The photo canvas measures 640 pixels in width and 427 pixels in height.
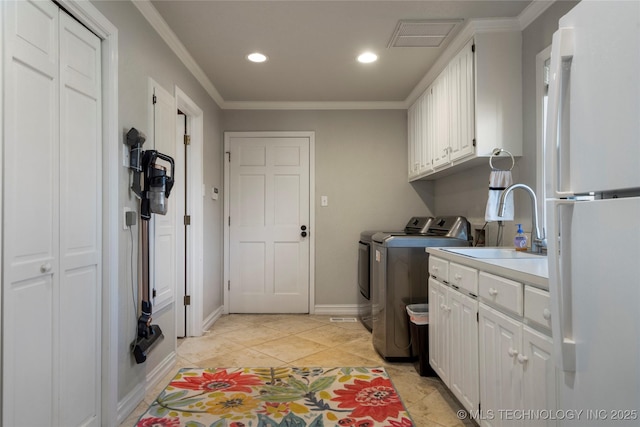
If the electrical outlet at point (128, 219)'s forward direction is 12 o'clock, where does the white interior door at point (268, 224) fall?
The white interior door is roughly at 9 o'clock from the electrical outlet.

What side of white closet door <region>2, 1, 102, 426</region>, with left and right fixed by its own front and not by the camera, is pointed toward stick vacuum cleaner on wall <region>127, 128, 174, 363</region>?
left

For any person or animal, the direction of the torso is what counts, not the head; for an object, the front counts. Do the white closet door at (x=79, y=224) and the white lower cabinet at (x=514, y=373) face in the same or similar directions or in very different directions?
very different directions

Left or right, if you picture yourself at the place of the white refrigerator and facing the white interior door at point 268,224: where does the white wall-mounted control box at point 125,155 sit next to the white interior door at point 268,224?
left

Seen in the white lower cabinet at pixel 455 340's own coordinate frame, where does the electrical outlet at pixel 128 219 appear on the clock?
The electrical outlet is roughly at 1 o'clock from the white lower cabinet.

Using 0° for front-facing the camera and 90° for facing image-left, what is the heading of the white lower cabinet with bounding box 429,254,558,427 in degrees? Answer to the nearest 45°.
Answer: approximately 45°

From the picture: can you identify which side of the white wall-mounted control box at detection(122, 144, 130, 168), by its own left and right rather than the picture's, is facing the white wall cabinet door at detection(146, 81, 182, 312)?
left
